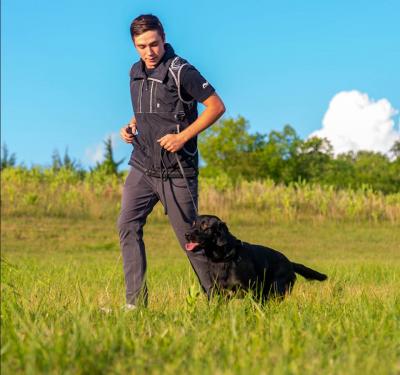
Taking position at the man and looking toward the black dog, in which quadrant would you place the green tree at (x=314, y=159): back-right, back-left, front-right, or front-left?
front-left

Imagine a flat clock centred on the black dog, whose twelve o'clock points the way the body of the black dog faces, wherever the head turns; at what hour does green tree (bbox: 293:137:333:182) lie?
The green tree is roughly at 3 o'clock from the black dog.

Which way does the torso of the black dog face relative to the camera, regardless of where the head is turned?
to the viewer's left

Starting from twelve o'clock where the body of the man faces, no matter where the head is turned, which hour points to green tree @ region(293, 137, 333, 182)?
The green tree is roughly at 5 o'clock from the man.

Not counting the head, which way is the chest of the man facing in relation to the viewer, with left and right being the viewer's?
facing the viewer and to the left of the viewer

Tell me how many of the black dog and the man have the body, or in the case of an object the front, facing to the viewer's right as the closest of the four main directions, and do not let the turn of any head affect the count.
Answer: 0
